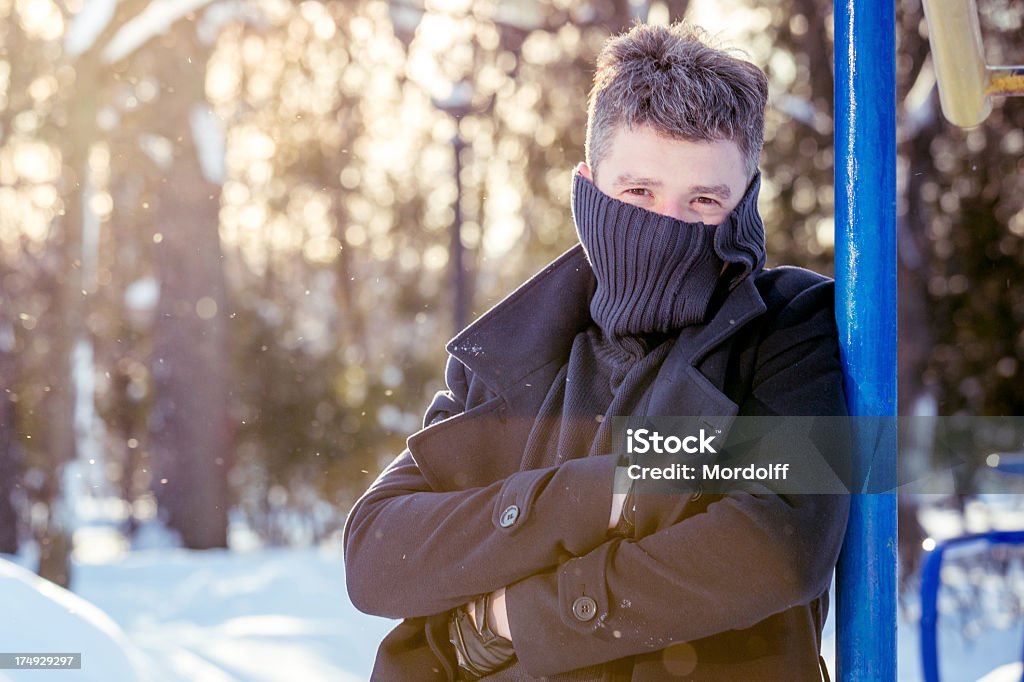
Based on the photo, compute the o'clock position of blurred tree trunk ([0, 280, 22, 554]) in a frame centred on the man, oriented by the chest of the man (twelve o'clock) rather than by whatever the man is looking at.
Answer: The blurred tree trunk is roughly at 5 o'clock from the man.

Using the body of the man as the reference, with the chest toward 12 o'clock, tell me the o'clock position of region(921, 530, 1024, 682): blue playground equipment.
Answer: The blue playground equipment is roughly at 7 o'clock from the man.

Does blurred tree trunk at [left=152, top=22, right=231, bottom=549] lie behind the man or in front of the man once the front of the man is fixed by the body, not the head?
behind

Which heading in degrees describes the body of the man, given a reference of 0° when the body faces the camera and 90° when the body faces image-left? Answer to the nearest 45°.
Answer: approximately 0°
